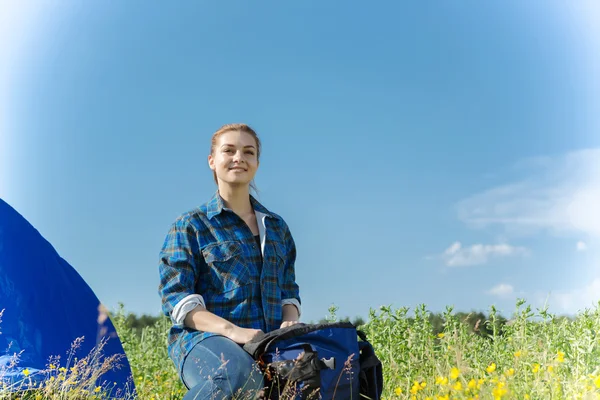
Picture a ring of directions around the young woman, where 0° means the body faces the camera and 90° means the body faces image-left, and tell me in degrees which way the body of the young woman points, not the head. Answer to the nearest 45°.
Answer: approximately 315°
